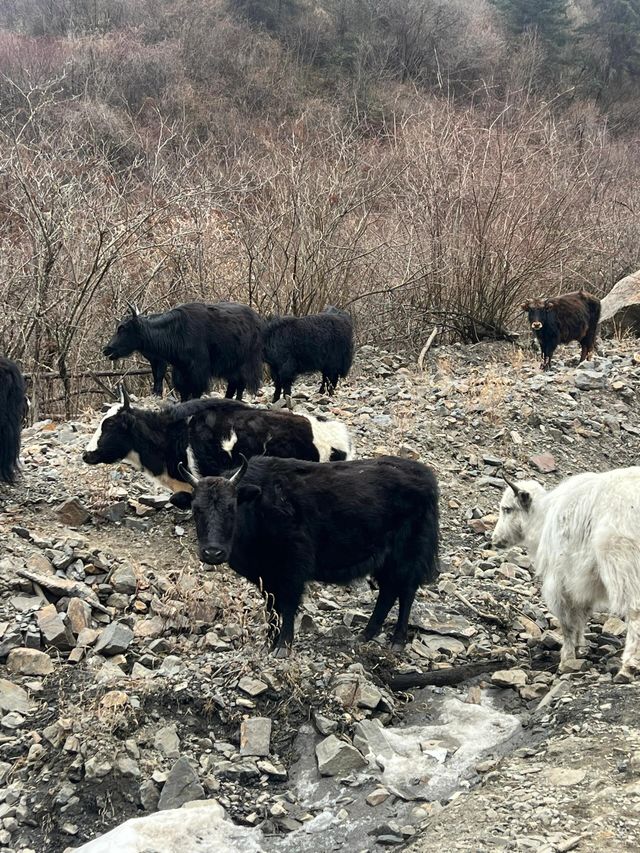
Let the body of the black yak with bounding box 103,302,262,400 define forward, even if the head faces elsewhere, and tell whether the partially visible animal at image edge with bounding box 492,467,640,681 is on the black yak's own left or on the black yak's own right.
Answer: on the black yak's own left

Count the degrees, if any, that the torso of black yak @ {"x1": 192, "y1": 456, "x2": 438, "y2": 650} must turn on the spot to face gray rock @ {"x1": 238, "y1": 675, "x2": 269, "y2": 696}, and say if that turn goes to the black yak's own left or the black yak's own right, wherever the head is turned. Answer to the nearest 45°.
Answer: approximately 90° to the black yak's own left

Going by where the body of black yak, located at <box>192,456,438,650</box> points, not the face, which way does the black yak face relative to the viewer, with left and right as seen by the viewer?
facing to the left of the viewer

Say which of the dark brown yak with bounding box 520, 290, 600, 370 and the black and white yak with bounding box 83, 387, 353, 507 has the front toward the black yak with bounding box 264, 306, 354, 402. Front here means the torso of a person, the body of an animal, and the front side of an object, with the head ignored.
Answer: the dark brown yak with bounding box 520, 290, 600, 370

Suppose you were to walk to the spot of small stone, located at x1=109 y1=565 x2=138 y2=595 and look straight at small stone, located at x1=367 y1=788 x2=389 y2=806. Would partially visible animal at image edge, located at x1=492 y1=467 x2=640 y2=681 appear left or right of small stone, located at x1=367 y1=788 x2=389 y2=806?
left

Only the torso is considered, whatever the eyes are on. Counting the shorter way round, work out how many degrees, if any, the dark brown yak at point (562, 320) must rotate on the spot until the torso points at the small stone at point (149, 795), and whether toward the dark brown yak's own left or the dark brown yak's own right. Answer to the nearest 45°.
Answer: approximately 45° to the dark brown yak's own left

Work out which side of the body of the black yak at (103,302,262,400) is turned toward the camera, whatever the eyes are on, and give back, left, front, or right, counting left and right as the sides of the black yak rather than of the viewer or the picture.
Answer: left

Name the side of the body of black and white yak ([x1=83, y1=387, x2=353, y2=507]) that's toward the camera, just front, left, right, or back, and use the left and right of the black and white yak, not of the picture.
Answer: left

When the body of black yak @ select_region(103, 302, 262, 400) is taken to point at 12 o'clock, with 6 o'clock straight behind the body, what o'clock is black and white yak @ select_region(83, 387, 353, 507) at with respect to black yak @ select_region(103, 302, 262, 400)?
black and white yak @ select_region(83, 387, 353, 507) is roughly at 9 o'clock from black yak @ select_region(103, 302, 262, 400).

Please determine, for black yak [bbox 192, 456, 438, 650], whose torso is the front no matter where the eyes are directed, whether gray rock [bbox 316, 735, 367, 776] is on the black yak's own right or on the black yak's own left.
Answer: on the black yak's own left
